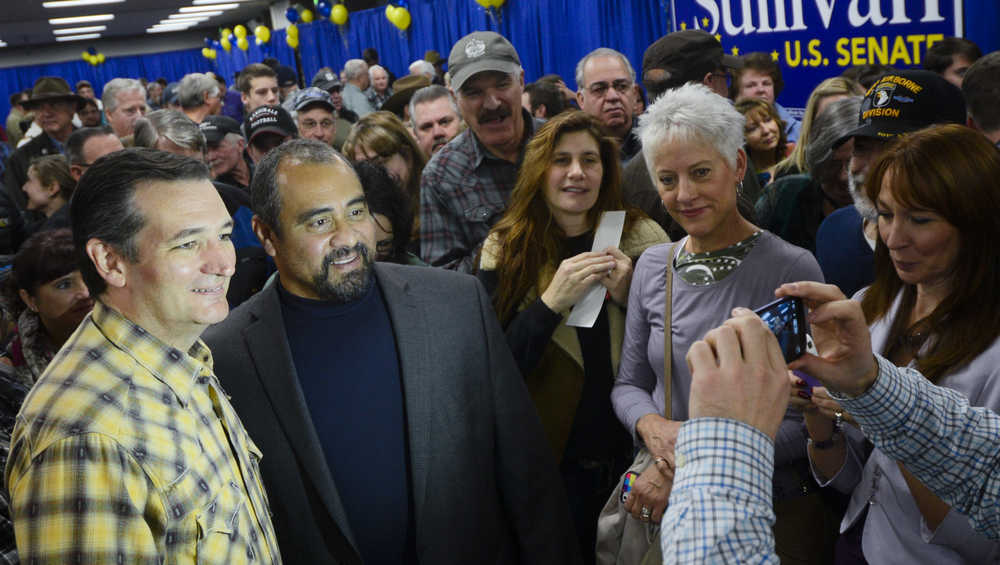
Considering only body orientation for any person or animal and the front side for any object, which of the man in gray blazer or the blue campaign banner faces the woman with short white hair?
the blue campaign banner

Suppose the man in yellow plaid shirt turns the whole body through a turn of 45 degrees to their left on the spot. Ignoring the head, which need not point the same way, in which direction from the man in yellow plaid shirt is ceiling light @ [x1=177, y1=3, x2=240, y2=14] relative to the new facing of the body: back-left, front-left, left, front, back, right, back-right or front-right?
left

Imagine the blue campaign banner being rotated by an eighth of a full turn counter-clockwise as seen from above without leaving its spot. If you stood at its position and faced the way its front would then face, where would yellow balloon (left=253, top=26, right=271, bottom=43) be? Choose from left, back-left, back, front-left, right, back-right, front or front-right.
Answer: back

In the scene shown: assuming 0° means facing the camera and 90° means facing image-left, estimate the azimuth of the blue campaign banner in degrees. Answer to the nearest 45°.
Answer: approximately 0°

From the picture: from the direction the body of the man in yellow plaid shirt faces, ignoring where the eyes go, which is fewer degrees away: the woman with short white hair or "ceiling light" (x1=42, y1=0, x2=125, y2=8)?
the woman with short white hair

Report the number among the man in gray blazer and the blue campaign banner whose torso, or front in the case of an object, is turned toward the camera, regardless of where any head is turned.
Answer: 2

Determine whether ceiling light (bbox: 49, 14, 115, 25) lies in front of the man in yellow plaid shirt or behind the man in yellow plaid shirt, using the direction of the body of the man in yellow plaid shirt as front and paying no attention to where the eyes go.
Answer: behind

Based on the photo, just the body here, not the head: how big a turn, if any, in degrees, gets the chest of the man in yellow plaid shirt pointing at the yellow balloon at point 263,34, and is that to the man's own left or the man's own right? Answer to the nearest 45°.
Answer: approximately 135° to the man's own left

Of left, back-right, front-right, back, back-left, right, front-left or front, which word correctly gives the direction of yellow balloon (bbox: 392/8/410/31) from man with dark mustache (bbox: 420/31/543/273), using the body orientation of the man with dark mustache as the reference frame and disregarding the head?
back
